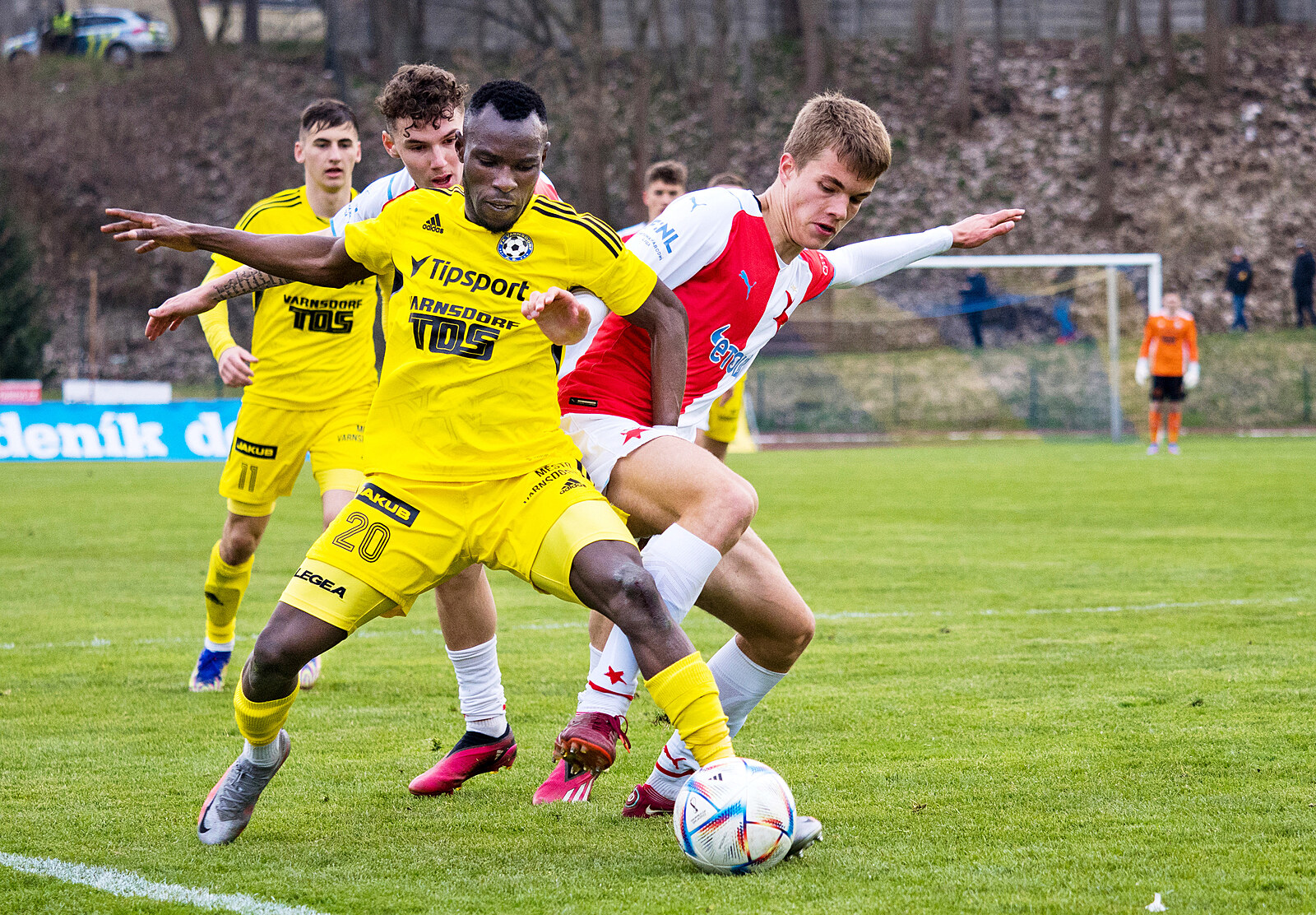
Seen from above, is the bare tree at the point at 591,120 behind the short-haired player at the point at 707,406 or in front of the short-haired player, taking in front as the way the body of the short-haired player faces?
behind

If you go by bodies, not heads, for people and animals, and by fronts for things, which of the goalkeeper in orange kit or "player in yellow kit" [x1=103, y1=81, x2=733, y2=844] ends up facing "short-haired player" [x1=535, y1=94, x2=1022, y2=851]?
the goalkeeper in orange kit

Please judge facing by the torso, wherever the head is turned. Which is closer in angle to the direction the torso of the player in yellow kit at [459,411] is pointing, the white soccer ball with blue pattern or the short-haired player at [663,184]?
the white soccer ball with blue pattern

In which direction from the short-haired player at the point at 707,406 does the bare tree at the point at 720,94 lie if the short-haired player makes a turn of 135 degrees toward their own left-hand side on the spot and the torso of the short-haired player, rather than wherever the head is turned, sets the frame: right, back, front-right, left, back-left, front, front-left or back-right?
front

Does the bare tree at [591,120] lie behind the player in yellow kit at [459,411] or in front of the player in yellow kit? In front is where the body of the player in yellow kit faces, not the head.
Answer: behind

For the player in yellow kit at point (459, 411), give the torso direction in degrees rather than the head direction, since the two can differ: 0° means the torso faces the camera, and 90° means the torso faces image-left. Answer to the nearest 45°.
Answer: approximately 0°

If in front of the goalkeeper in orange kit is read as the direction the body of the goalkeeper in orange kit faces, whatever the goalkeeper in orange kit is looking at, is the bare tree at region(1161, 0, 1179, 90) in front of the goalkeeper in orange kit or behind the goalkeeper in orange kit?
behind

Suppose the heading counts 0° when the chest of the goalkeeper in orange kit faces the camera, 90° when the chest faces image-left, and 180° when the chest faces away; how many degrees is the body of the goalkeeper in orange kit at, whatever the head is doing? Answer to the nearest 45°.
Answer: approximately 0°

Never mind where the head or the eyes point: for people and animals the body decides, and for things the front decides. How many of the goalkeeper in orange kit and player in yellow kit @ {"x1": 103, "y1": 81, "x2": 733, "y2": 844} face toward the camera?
2

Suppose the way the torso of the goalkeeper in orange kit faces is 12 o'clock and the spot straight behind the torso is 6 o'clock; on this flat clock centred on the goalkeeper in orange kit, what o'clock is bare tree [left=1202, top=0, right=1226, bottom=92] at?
The bare tree is roughly at 6 o'clock from the goalkeeper in orange kit.
